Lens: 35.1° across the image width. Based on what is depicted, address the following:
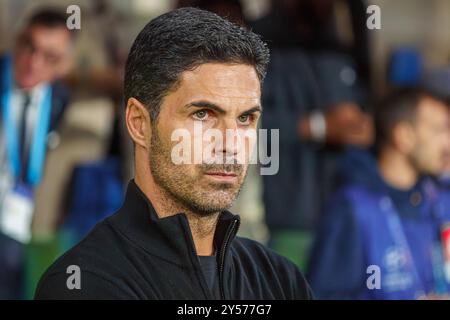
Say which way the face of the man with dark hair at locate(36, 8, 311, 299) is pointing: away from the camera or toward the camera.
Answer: toward the camera

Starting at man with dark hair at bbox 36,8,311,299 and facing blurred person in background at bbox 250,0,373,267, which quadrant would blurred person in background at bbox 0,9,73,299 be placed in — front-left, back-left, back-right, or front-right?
front-left

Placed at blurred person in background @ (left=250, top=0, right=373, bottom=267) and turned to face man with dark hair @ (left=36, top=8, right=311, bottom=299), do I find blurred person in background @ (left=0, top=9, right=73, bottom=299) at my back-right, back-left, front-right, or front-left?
front-right

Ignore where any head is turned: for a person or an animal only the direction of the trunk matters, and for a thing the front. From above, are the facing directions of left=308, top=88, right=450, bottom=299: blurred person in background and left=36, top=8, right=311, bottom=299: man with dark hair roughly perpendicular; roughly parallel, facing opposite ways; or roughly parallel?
roughly parallel

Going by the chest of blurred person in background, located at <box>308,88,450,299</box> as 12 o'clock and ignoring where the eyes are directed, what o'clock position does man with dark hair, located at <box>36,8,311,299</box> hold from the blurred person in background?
The man with dark hair is roughly at 2 o'clock from the blurred person in background.

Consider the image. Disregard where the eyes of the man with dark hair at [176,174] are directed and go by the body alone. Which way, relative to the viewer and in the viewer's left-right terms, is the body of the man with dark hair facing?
facing the viewer and to the right of the viewer

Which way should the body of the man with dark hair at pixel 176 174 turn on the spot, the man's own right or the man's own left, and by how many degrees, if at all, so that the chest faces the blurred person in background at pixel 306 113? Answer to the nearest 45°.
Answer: approximately 135° to the man's own left

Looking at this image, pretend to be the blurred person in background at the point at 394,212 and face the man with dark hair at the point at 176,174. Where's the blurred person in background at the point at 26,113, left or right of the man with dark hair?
right

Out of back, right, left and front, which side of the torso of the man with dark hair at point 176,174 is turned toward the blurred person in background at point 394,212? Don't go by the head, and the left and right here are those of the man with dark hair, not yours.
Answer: left

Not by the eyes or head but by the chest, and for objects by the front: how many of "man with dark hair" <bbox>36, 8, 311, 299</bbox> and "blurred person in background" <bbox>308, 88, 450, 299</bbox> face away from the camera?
0

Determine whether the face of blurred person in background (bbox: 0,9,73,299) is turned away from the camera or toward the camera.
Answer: toward the camera
